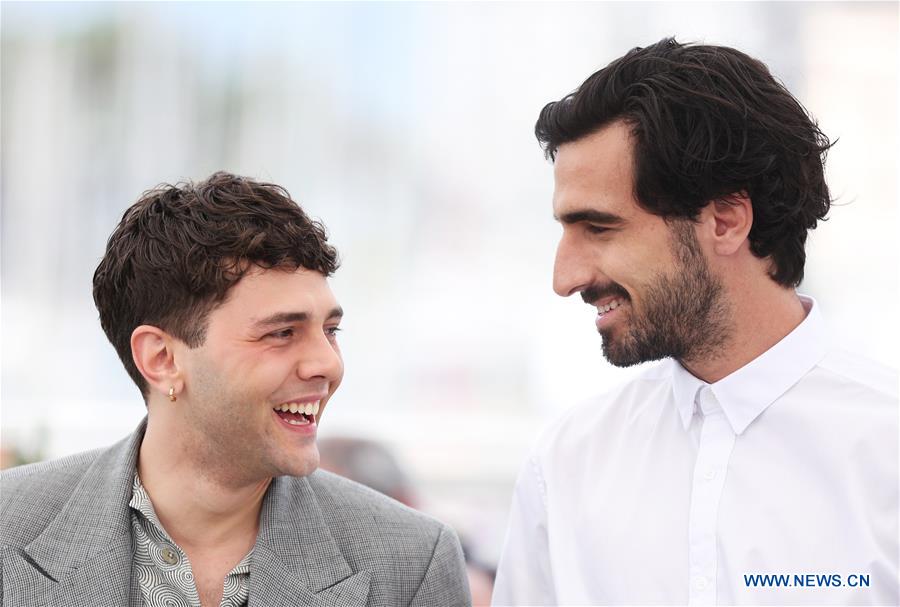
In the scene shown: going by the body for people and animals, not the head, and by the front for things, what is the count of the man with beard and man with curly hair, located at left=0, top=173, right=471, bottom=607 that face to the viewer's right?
0

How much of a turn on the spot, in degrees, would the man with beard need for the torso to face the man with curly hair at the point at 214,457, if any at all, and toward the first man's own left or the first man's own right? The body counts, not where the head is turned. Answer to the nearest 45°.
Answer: approximately 45° to the first man's own right

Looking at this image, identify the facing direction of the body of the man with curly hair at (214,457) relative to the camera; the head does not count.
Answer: toward the camera

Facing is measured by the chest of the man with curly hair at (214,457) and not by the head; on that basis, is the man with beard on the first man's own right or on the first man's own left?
on the first man's own left

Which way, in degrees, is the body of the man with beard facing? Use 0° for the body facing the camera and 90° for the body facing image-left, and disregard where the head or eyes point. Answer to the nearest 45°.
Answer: approximately 45°

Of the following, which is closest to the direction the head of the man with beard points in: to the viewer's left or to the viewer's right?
to the viewer's left
